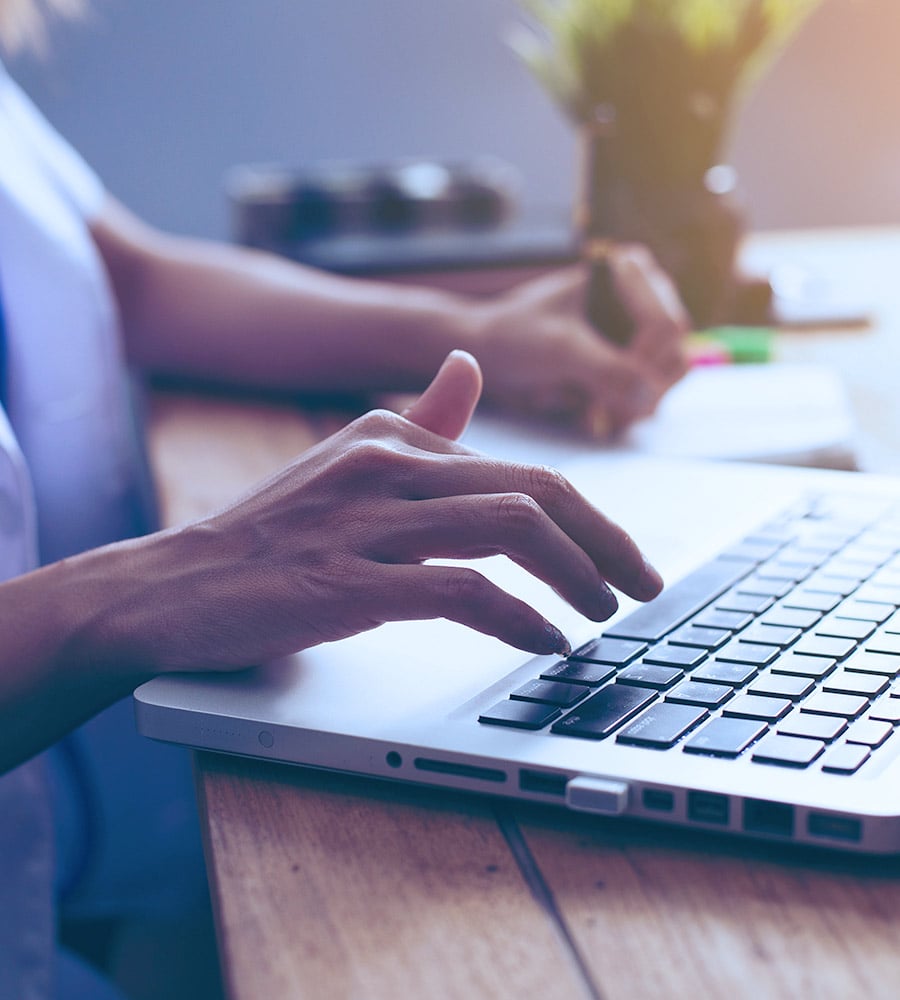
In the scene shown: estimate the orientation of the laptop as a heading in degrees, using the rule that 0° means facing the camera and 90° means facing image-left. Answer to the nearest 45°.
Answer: approximately 135°

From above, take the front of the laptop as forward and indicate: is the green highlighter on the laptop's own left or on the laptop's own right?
on the laptop's own right

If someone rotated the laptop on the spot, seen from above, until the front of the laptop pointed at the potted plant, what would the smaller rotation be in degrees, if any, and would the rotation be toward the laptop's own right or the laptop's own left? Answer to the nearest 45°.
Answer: approximately 45° to the laptop's own right

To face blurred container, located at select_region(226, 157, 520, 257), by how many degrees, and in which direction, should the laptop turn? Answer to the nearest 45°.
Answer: approximately 45° to its right
